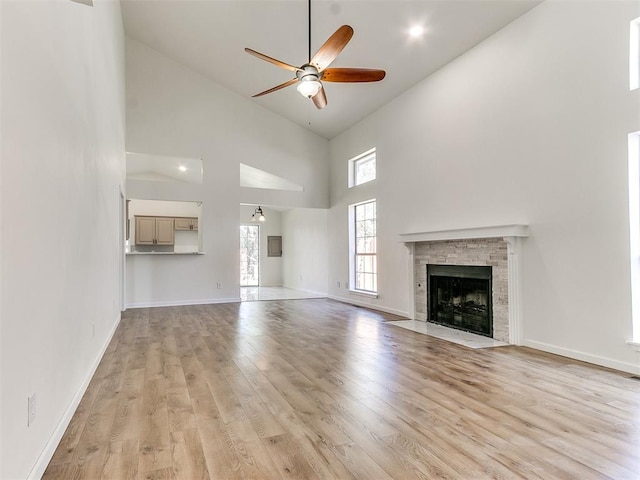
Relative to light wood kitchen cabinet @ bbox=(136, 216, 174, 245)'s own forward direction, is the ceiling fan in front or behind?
in front

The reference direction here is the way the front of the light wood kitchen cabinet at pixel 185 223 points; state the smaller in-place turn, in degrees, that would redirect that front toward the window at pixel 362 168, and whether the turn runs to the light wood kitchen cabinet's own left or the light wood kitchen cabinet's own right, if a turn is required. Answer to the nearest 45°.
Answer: approximately 45° to the light wood kitchen cabinet's own left

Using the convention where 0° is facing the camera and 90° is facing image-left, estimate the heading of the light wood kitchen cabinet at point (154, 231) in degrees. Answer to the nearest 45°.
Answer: approximately 0°

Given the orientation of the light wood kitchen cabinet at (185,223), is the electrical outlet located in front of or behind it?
in front

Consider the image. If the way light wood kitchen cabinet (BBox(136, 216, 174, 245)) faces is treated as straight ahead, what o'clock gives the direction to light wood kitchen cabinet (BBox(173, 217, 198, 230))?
light wood kitchen cabinet (BBox(173, 217, 198, 230)) is roughly at 9 o'clock from light wood kitchen cabinet (BBox(136, 216, 174, 245)).

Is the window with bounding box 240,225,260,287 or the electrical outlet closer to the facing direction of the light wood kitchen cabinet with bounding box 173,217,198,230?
the electrical outlet

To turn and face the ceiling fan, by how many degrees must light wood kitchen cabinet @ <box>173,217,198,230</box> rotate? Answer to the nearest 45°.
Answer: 0° — it already faces it

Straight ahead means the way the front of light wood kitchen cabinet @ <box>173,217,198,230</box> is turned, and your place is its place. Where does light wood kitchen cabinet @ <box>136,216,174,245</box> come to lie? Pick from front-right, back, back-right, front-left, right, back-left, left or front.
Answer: right

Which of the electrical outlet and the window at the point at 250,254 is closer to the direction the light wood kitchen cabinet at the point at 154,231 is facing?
the electrical outlet

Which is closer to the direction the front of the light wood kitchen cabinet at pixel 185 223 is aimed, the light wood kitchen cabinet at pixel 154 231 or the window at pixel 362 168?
the window

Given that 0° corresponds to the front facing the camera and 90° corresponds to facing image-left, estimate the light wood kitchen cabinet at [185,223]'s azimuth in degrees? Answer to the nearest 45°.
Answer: approximately 0°

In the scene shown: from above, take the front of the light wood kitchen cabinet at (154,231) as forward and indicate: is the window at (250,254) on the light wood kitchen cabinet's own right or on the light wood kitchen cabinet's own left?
on the light wood kitchen cabinet's own left

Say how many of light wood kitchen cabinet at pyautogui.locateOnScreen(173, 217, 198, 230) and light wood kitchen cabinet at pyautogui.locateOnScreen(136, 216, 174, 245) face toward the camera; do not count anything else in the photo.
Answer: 2

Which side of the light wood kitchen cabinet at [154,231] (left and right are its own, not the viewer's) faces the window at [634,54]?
front
